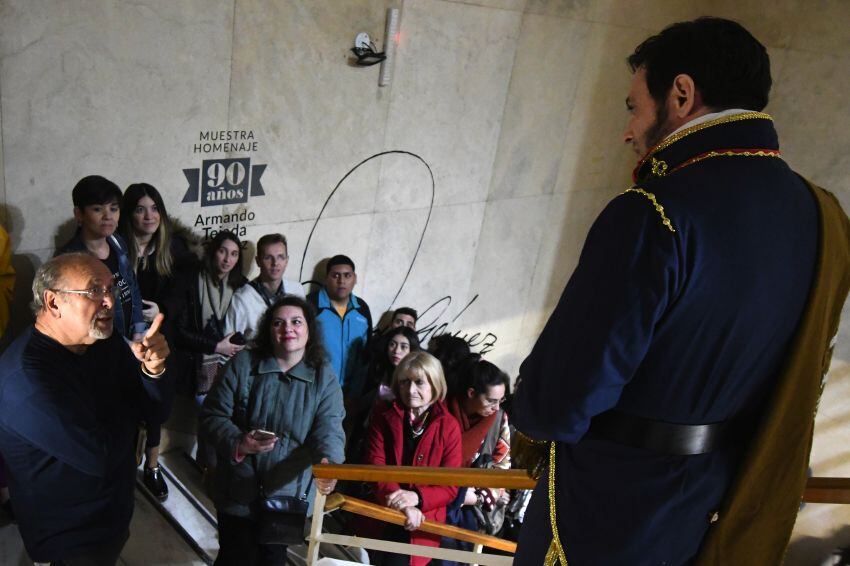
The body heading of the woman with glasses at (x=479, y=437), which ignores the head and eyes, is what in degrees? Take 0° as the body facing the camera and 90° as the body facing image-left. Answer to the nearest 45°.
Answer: approximately 315°

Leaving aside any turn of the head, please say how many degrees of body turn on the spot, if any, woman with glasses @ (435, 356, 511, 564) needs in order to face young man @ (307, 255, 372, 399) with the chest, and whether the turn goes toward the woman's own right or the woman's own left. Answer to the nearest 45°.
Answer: approximately 180°

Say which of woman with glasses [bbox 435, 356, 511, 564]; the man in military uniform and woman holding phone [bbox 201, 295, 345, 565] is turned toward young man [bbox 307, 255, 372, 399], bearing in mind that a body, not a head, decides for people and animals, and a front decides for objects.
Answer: the man in military uniform

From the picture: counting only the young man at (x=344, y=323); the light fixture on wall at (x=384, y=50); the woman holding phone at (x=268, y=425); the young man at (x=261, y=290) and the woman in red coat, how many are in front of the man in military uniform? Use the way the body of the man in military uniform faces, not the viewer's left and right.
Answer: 5

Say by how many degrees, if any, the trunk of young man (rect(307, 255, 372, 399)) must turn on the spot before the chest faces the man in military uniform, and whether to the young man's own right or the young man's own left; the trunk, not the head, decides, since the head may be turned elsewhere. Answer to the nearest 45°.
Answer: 0° — they already face them

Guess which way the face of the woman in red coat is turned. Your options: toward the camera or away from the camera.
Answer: toward the camera

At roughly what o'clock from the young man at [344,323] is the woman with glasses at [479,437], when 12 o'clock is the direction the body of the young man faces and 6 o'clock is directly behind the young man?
The woman with glasses is roughly at 11 o'clock from the young man.

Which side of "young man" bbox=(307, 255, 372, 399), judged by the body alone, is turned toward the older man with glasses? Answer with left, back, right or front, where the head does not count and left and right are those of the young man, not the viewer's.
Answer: front

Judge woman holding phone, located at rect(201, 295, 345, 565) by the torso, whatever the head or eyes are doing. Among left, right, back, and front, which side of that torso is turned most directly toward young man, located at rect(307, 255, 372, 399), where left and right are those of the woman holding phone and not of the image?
back

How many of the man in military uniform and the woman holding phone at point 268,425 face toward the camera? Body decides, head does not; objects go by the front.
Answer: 1

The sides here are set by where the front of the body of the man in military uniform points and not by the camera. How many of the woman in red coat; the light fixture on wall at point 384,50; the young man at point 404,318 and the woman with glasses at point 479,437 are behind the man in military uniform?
0

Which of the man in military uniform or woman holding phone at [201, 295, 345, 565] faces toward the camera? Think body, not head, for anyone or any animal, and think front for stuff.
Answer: the woman holding phone

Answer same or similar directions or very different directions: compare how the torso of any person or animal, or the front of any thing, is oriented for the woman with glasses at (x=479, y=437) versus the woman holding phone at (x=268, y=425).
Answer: same or similar directions

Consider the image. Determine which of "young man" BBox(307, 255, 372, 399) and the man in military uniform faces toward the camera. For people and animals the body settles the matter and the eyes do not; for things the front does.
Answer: the young man

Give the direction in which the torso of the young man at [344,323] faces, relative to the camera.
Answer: toward the camera

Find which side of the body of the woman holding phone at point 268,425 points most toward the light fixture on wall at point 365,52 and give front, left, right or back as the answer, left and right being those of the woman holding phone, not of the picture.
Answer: back

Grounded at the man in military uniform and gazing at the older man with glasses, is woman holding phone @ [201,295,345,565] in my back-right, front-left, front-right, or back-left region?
front-right
